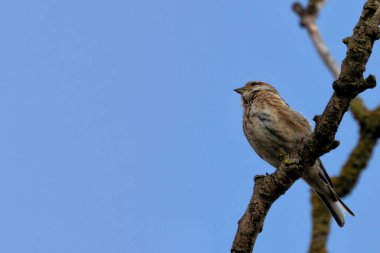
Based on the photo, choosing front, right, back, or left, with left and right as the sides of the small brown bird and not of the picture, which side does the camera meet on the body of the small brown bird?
left
